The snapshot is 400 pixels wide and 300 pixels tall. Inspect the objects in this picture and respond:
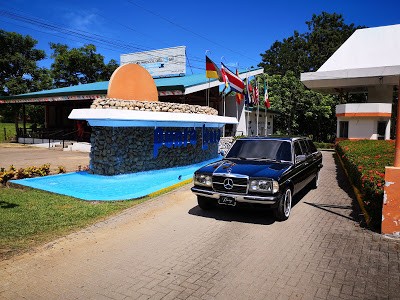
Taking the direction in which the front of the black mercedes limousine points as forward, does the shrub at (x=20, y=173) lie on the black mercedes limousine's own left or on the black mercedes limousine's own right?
on the black mercedes limousine's own right

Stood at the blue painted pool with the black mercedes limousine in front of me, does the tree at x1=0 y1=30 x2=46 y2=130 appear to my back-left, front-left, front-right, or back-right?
back-left

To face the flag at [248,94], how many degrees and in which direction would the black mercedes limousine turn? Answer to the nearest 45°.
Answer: approximately 135° to its right

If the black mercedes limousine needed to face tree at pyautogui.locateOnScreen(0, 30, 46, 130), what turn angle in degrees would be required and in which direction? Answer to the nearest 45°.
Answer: approximately 90° to its right

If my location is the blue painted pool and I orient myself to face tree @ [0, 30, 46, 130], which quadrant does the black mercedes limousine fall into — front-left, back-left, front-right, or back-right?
back-right

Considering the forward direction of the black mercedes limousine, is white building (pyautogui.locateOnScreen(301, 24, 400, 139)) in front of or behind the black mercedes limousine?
behind

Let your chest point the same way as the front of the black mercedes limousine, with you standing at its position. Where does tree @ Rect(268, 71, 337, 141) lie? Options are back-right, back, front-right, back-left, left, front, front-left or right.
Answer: back-right

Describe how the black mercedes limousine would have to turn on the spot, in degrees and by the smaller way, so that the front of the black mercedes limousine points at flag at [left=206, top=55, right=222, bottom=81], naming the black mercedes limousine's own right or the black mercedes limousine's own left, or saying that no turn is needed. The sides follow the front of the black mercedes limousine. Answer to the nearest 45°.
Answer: approximately 135° to the black mercedes limousine's own right

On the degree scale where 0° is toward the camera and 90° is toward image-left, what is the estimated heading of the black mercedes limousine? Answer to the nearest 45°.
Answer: approximately 45°
